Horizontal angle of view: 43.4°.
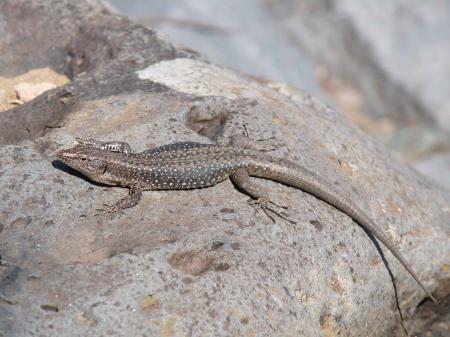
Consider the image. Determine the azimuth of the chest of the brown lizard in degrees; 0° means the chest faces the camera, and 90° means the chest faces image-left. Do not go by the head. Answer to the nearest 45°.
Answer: approximately 90°

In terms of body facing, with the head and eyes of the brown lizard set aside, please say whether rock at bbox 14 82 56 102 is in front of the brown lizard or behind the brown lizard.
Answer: in front
